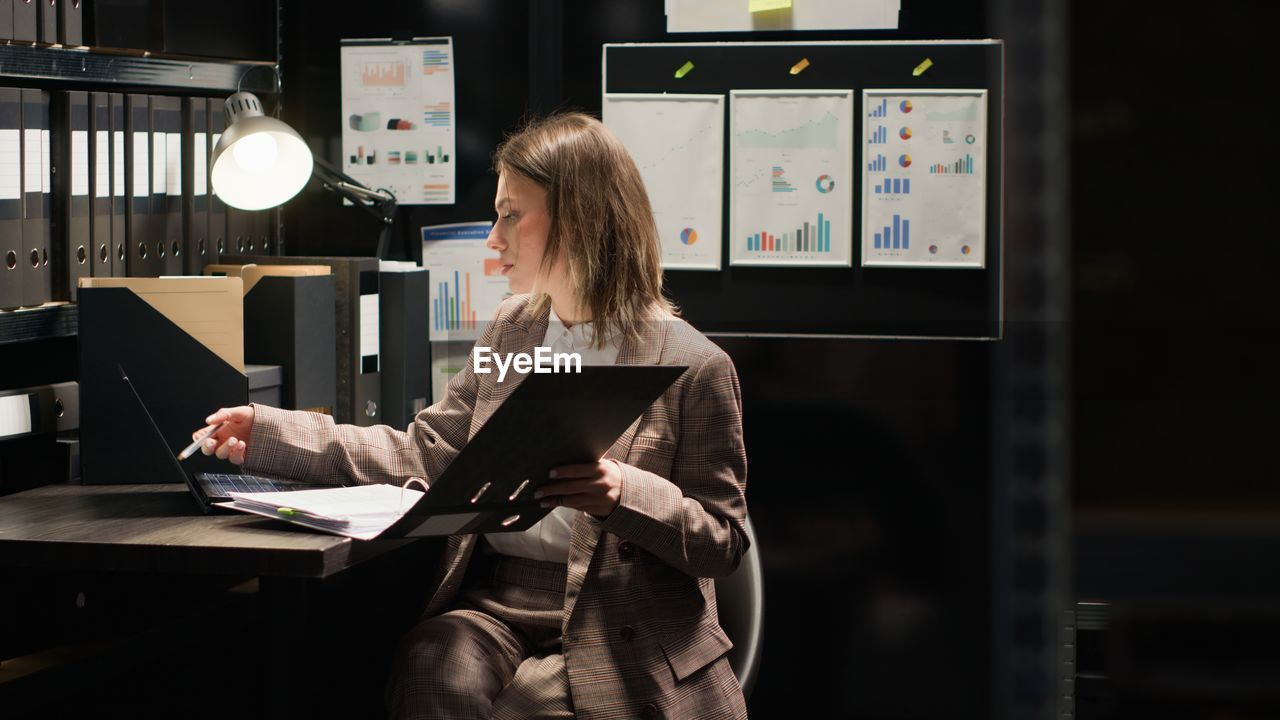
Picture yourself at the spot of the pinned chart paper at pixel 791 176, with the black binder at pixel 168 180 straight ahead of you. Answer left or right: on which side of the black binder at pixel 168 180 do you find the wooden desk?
left

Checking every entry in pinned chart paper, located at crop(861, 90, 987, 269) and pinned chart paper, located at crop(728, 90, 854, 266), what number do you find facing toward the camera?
2

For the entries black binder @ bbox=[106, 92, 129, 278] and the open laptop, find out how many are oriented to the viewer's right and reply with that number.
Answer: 1

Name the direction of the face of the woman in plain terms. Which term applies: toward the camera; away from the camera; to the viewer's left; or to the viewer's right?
to the viewer's left

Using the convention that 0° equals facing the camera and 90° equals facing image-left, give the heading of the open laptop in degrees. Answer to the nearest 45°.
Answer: approximately 270°

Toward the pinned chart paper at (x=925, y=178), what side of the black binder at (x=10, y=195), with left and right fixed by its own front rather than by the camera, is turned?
left

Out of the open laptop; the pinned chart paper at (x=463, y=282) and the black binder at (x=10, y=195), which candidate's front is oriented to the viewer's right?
the open laptop

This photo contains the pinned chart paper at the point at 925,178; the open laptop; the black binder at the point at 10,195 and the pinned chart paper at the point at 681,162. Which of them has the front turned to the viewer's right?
the open laptop

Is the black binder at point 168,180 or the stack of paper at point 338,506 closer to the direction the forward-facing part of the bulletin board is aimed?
the stack of paper
